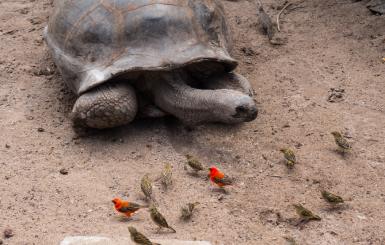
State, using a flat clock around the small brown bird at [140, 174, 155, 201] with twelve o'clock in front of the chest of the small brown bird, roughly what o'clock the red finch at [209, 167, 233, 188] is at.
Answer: The red finch is roughly at 4 o'clock from the small brown bird.

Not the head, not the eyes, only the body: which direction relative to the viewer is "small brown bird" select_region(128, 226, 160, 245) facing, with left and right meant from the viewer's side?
facing to the left of the viewer

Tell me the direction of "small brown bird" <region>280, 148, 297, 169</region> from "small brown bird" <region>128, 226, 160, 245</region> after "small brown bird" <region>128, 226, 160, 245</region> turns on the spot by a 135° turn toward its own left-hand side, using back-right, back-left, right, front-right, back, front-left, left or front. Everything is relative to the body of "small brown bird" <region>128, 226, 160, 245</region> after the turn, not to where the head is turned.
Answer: left

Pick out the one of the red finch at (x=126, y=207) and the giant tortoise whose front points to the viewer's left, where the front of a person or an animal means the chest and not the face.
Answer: the red finch

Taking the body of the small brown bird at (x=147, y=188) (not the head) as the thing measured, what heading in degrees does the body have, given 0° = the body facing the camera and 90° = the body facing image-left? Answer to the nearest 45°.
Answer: approximately 135°

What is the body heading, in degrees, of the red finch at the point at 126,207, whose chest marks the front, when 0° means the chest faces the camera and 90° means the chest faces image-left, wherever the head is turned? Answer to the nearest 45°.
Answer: approximately 90°

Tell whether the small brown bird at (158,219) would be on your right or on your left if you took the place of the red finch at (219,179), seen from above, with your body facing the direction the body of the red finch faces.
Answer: on your left

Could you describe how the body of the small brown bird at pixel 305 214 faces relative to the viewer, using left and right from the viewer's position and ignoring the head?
facing to the left of the viewer

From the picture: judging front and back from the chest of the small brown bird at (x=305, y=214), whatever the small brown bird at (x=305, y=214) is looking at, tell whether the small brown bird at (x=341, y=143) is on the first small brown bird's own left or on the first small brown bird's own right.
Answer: on the first small brown bird's own right

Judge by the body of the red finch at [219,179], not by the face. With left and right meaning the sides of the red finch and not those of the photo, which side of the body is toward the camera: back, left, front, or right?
left

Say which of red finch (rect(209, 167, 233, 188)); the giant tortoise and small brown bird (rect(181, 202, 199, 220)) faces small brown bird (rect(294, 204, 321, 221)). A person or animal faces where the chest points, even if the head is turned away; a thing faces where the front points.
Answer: the giant tortoise
